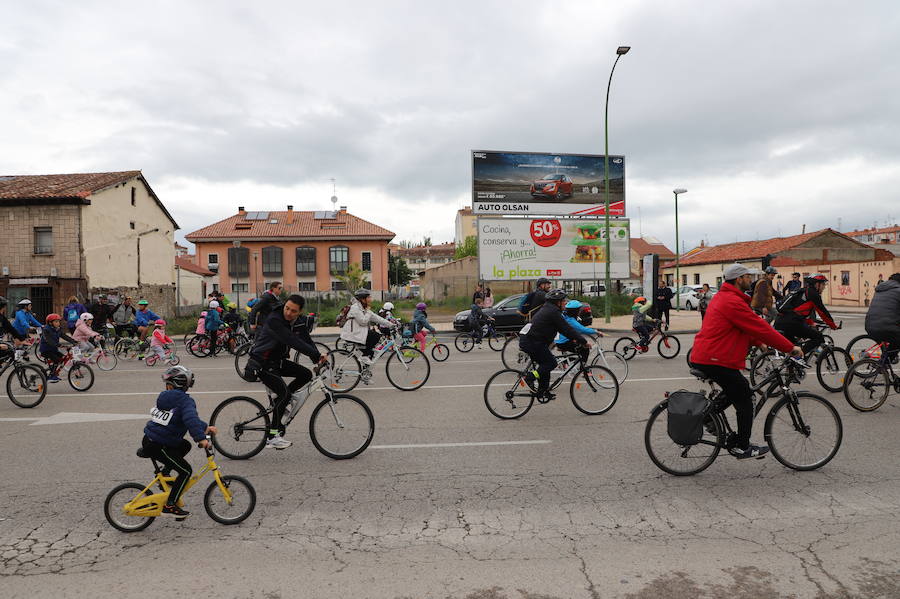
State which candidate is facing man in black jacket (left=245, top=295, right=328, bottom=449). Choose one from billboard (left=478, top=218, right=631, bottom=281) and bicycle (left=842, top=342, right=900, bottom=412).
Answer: the billboard

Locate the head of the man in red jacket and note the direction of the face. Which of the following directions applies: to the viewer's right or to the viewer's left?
to the viewer's right

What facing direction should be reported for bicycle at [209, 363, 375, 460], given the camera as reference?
facing to the right of the viewer

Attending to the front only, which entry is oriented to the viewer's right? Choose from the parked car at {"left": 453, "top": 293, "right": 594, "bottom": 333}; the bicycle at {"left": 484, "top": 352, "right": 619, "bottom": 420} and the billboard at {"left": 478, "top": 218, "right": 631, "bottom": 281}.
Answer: the bicycle

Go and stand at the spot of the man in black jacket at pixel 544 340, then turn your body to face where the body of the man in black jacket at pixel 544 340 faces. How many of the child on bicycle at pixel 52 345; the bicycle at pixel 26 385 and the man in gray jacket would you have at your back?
2

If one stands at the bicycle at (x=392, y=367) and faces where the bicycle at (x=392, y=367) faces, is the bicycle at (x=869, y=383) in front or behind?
in front

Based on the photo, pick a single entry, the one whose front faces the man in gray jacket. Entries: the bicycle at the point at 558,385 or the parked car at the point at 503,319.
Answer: the bicycle

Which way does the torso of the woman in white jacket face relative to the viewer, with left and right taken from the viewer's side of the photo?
facing to the right of the viewer

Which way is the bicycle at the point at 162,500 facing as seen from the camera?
to the viewer's right

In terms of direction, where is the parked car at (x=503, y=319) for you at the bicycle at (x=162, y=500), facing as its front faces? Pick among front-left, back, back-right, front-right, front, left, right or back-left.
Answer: front-left

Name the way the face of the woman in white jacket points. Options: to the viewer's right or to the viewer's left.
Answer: to the viewer's right

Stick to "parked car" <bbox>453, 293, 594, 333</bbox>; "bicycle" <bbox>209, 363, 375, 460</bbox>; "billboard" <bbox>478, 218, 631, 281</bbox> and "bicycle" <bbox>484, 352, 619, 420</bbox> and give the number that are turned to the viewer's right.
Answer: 2

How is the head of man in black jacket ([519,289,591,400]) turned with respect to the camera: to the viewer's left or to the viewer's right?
to the viewer's right

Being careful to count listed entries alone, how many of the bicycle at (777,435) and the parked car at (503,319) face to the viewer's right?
1

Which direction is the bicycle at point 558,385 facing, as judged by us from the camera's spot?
facing to the right of the viewer

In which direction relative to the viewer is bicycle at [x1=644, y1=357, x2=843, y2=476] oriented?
to the viewer's right

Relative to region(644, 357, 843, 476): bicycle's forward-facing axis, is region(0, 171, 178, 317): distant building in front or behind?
behind
